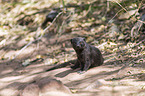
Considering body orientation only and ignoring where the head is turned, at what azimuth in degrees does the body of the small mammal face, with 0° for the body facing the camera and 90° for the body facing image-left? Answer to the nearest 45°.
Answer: approximately 45°
